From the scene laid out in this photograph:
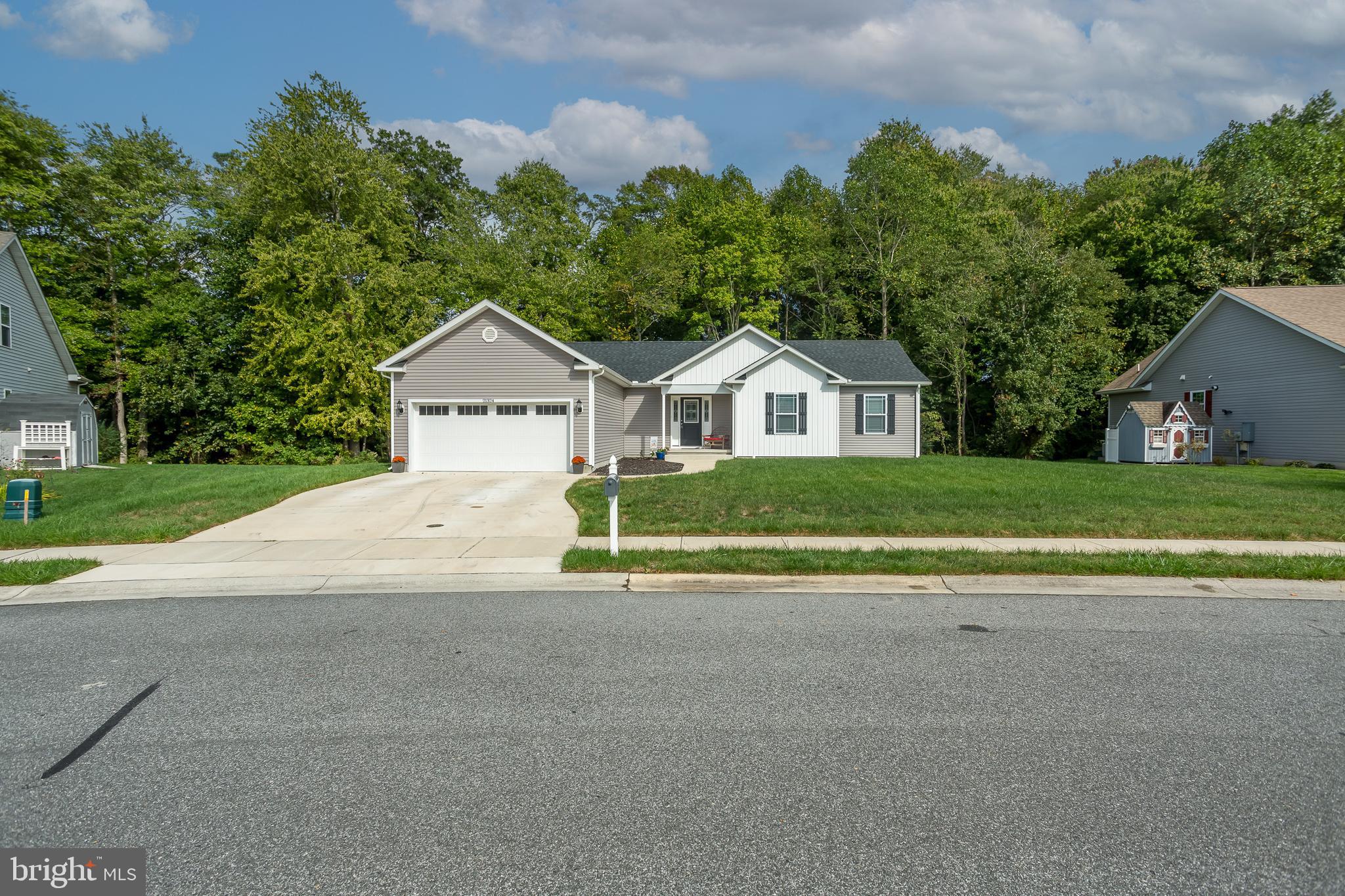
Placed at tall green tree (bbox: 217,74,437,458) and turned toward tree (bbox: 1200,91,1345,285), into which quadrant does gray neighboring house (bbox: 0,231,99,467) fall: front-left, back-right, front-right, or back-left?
back-right

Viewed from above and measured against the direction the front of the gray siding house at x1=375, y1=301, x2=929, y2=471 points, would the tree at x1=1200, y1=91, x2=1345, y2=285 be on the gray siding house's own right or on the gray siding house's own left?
on the gray siding house's own left

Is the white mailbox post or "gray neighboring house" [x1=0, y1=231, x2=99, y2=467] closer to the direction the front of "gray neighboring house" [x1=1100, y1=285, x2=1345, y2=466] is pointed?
the white mailbox post

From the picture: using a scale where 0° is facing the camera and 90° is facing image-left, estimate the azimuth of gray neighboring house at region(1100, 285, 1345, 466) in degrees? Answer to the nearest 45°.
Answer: approximately 315°

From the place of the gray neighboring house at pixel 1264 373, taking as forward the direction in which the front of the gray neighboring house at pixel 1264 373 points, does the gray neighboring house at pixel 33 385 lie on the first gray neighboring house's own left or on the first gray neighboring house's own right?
on the first gray neighboring house's own right

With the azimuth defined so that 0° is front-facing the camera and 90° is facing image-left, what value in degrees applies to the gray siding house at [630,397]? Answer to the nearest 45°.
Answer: approximately 0°

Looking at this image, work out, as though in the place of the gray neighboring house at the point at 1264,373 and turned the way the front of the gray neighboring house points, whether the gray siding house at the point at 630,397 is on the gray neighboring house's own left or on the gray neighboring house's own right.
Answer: on the gray neighboring house's own right
